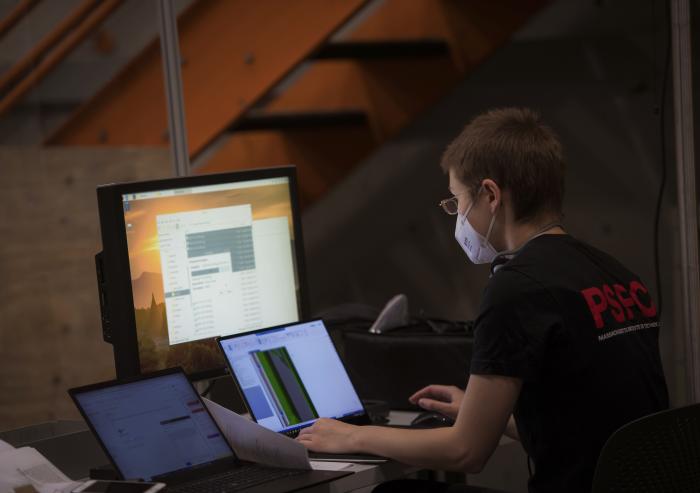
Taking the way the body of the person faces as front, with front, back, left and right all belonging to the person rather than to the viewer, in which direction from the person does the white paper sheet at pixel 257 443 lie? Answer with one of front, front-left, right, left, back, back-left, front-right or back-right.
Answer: front-left

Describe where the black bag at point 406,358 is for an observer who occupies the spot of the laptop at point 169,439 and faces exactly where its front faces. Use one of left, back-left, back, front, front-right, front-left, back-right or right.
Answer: left

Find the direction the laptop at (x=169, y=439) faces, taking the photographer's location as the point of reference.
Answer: facing the viewer and to the right of the viewer

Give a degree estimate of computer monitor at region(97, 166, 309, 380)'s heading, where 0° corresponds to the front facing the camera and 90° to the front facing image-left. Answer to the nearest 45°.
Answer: approximately 315°

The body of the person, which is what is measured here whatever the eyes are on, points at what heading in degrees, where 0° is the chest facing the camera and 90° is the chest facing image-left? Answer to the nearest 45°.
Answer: approximately 135°

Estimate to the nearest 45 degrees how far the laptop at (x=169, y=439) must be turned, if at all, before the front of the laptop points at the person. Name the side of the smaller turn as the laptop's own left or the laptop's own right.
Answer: approximately 45° to the laptop's own left

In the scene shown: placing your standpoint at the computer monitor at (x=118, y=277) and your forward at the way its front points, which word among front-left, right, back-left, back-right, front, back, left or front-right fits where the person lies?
front

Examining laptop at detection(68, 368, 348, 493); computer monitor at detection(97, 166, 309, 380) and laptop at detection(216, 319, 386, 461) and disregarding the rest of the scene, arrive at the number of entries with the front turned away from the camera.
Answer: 0

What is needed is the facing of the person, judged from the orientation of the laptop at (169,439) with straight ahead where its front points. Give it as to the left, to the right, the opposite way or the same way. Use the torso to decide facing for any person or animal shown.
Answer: the opposite way

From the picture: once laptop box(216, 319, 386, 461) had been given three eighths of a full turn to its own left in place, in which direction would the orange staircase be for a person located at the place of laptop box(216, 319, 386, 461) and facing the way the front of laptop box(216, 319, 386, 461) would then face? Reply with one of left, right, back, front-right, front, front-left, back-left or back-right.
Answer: front

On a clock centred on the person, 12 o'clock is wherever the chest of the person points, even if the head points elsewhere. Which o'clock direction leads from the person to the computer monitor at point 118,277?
The computer monitor is roughly at 11 o'clock from the person.
